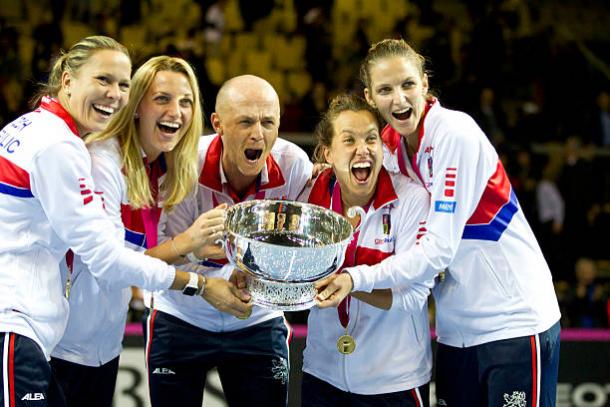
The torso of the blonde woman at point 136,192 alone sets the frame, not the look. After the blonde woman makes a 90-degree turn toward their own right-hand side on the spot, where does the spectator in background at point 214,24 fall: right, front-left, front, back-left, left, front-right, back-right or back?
back-right

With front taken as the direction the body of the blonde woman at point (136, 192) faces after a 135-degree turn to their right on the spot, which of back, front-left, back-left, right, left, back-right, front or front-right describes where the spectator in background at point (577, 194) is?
back-right

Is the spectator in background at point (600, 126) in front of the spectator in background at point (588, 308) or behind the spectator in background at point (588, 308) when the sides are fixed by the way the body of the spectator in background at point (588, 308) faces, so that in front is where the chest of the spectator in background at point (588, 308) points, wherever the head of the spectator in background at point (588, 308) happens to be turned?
behind

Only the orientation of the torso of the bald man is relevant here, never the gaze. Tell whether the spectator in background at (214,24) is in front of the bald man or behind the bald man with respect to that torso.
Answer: behind

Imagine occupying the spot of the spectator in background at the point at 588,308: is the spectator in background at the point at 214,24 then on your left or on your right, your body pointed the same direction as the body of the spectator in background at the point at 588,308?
on your right

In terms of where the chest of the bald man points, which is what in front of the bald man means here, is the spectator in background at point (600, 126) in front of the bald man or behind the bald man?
behind

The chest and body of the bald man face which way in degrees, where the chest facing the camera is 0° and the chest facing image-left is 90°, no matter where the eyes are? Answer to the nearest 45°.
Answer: approximately 0°

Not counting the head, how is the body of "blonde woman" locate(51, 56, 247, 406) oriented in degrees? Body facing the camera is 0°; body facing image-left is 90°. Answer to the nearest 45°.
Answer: approximately 315°

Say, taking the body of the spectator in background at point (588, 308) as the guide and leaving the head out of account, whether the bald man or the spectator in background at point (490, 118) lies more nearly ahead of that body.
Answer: the bald man

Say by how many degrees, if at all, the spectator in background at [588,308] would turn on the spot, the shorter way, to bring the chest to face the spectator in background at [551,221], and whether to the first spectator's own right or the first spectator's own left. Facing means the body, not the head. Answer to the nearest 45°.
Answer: approximately 180°

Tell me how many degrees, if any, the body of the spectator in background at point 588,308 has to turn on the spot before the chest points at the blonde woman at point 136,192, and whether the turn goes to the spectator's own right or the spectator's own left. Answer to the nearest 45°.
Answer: approximately 45° to the spectator's own right

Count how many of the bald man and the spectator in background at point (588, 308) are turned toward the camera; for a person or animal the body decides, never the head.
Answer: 2

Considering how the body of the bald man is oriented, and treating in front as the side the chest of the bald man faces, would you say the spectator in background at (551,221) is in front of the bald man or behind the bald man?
behind
